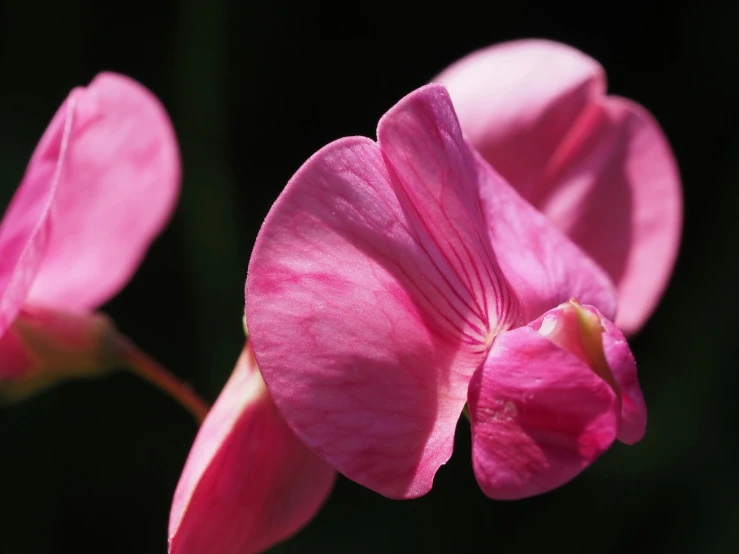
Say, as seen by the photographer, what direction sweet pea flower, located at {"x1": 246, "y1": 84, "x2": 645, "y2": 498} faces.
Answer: facing the viewer and to the right of the viewer
